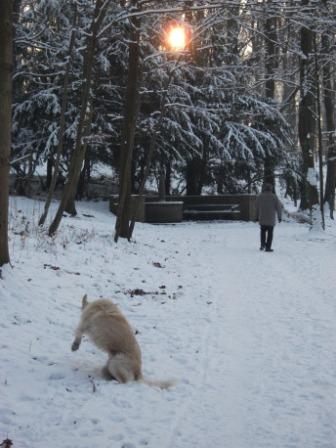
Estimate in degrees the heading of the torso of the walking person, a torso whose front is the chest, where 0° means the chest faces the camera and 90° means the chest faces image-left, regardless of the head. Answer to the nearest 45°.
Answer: approximately 180°

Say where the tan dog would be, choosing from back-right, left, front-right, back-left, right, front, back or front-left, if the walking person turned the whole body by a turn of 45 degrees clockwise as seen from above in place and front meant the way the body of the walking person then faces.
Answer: back-right
